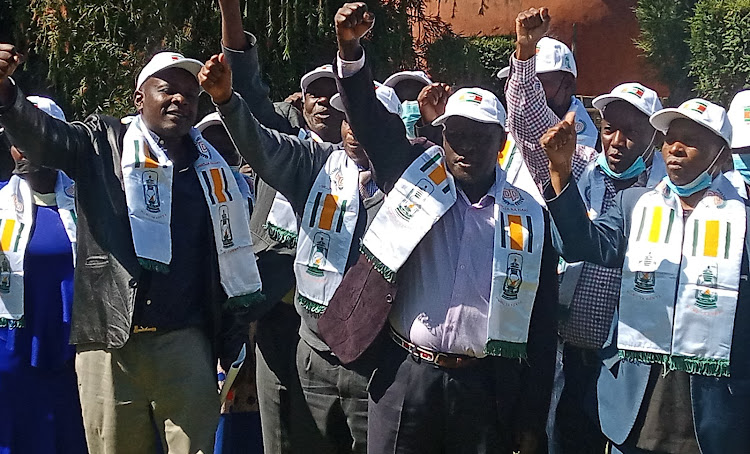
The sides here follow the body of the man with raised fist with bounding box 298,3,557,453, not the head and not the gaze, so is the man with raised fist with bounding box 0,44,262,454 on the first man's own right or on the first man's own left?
on the first man's own right

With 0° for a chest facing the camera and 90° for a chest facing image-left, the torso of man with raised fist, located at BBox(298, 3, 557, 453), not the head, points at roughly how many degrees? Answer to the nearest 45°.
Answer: approximately 0°

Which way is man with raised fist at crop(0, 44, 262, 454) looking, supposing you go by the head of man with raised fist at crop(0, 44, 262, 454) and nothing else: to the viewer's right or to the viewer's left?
to the viewer's right

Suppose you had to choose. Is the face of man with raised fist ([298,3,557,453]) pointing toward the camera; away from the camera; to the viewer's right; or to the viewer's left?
toward the camera

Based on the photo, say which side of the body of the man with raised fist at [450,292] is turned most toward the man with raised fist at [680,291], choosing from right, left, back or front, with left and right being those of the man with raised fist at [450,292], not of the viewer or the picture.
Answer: left
